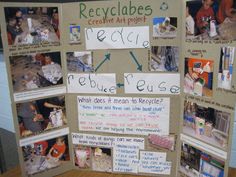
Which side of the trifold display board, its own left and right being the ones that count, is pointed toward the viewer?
front
